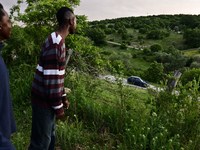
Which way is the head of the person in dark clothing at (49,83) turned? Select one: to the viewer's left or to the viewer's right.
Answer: to the viewer's right

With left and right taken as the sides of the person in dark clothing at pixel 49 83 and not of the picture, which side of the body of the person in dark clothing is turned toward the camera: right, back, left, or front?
right

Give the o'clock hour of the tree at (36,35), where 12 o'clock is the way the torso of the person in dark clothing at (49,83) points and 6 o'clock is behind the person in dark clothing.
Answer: The tree is roughly at 9 o'clock from the person in dark clothing.
